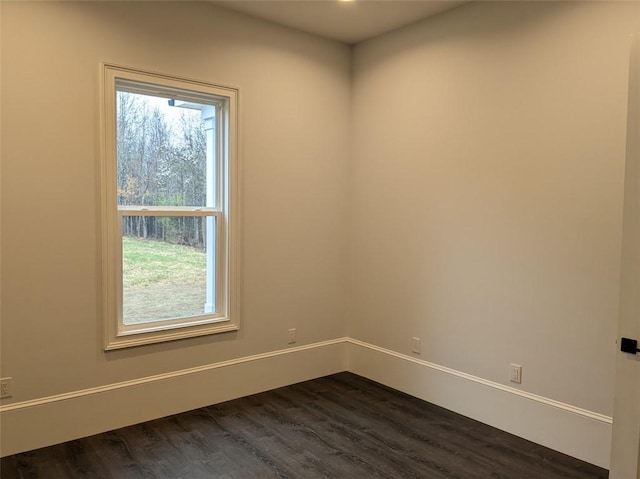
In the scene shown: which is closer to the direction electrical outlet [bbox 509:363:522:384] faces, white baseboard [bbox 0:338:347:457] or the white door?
the white baseboard

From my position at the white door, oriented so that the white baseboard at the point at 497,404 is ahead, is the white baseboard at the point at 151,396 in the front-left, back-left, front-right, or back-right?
front-left

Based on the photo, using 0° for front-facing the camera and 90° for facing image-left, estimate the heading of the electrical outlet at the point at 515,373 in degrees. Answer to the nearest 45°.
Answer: approximately 45°

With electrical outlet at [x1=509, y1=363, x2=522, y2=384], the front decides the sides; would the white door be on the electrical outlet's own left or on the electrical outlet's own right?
on the electrical outlet's own left

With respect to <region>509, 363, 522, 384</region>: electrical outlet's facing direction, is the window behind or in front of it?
in front

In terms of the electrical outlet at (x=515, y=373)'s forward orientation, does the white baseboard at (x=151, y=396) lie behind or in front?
in front

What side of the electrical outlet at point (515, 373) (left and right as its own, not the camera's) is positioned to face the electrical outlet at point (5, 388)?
front

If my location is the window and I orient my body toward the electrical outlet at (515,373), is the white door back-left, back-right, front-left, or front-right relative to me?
front-right
